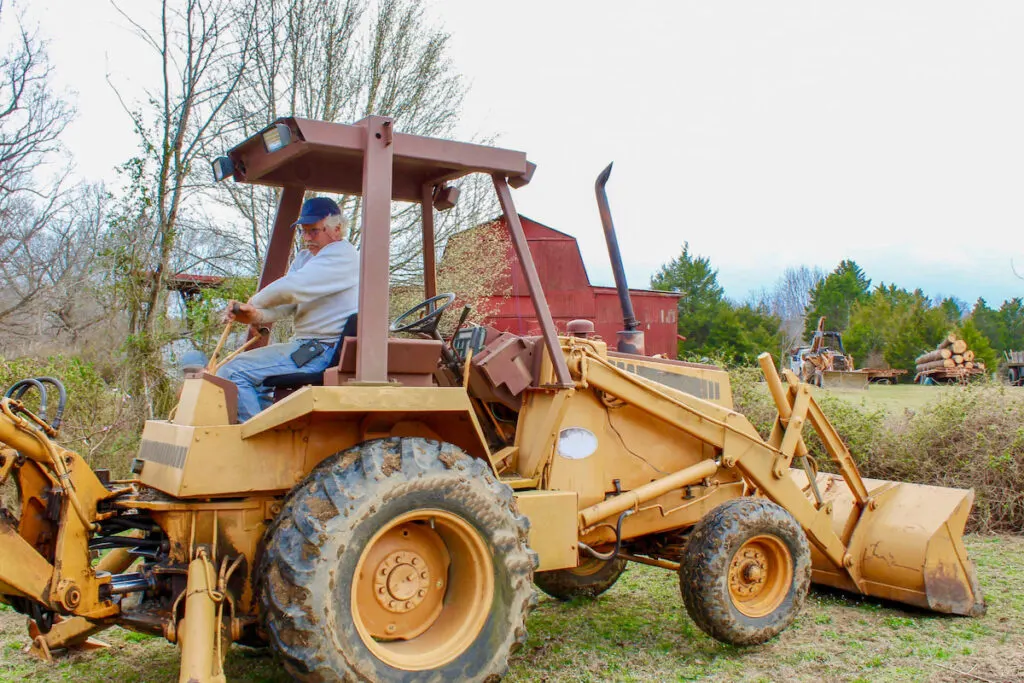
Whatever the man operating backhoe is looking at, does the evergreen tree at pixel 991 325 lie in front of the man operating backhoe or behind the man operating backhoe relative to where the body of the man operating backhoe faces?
behind

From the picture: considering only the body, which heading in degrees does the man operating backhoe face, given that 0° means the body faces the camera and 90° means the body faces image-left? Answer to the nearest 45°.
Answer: approximately 90°

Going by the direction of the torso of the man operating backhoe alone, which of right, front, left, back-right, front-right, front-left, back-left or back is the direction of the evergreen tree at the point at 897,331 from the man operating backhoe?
back-right

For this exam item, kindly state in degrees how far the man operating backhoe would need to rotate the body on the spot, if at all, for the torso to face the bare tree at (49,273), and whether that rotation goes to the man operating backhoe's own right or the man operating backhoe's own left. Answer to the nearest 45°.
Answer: approximately 90° to the man operating backhoe's own right

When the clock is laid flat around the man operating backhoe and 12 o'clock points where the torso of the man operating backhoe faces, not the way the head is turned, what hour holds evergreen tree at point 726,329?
The evergreen tree is roughly at 4 o'clock from the man operating backhoe.

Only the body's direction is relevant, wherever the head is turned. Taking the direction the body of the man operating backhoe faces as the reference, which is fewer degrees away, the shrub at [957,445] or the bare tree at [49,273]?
the bare tree

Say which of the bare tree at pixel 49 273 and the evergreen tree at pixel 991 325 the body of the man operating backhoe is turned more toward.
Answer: the bare tree

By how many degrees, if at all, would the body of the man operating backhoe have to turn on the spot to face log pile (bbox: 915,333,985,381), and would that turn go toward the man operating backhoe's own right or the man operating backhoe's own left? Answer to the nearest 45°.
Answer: approximately 135° to the man operating backhoe's own right

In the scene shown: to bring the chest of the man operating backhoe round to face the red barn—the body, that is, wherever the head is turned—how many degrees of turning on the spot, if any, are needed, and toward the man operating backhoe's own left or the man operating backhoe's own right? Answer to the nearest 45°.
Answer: approximately 90° to the man operating backhoe's own right

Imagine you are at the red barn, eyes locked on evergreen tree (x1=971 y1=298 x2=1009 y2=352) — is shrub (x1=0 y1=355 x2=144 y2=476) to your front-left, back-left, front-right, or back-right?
back-right
